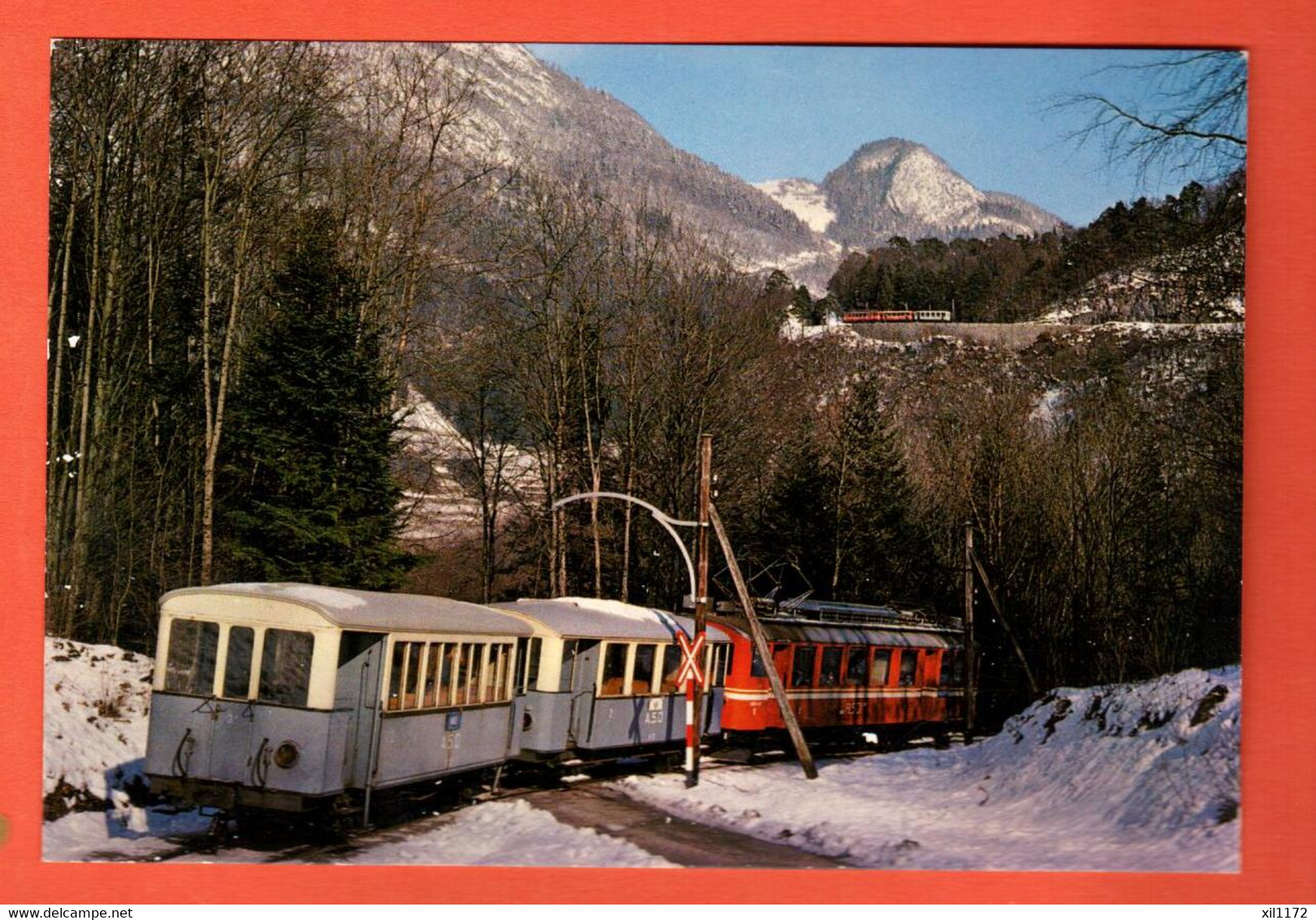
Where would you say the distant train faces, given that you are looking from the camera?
facing to the left of the viewer

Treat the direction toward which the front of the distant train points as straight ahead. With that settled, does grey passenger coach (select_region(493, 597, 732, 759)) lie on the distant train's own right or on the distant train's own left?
on the distant train's own left
